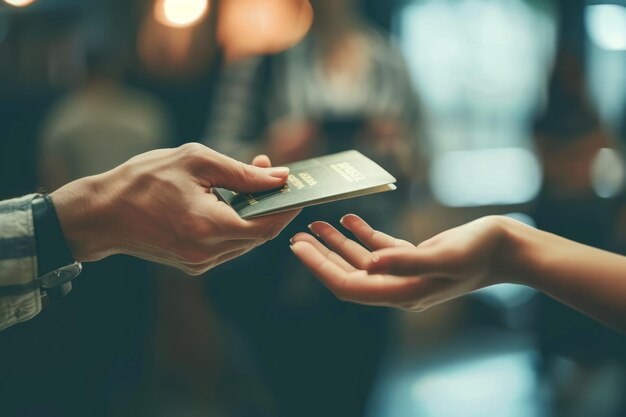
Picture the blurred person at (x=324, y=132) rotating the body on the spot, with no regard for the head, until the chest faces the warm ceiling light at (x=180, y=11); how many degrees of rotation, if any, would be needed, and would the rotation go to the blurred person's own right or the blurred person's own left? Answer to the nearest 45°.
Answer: approximately 135° to the blurred person's own right

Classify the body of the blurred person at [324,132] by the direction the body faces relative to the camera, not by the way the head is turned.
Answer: toward the camera
